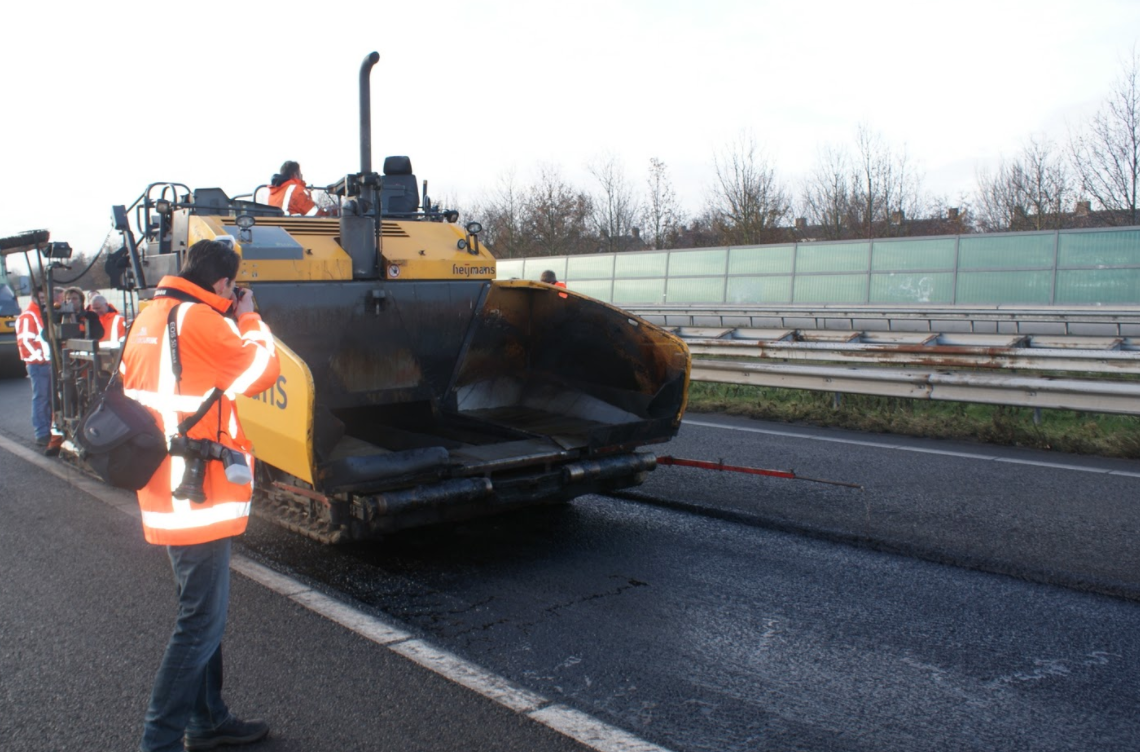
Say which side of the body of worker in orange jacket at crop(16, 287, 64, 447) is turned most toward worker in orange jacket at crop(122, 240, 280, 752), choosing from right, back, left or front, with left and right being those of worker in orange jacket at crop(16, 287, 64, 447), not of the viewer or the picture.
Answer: right

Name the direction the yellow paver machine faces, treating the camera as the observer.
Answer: facing the viewer and to the right of the viewer

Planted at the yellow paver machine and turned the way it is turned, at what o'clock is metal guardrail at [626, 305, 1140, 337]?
The metal guardrail is roughly at 9 o'clock from the yellow paver machine.

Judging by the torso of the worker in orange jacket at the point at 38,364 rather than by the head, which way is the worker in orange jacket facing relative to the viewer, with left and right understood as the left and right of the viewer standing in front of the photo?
facing to the right of the viewer

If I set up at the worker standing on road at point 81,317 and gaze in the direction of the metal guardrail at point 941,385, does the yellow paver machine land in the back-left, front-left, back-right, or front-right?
front-right

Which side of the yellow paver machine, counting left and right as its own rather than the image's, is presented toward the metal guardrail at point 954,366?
left
